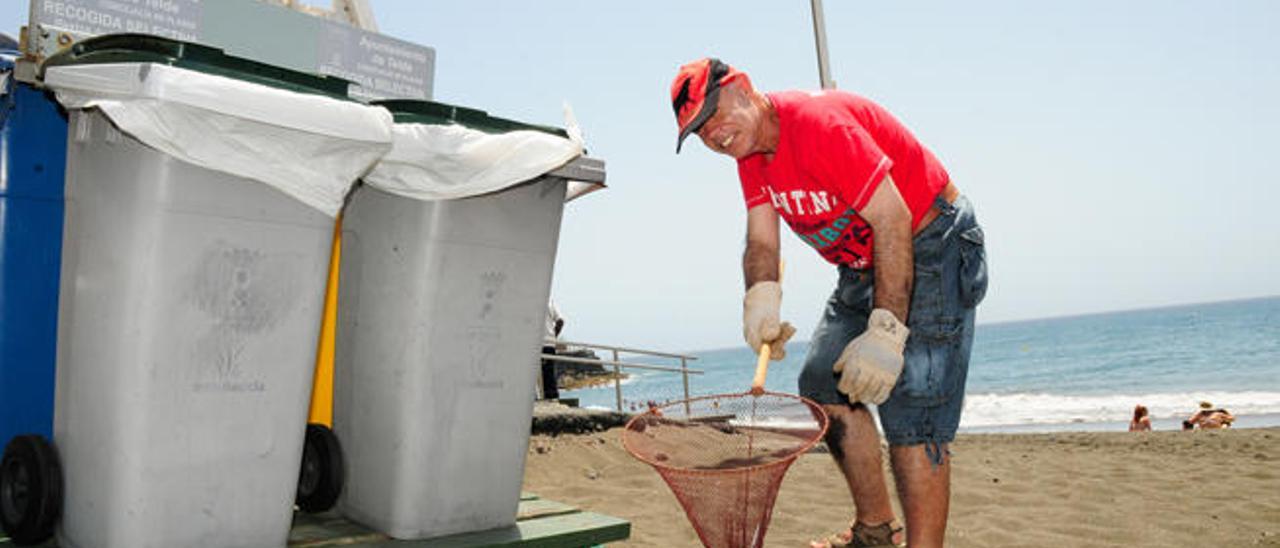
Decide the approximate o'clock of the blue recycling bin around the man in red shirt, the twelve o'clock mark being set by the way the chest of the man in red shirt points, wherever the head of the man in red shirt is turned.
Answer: The blue recycling bin is roughly at 1 o'clock from the man in red shirt.

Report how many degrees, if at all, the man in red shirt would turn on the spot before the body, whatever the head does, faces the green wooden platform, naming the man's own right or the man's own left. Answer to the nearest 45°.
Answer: approximately 45° to the man's own right

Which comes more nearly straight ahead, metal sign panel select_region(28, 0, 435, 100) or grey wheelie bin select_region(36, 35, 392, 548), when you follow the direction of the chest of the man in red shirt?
the grey wheelie bin

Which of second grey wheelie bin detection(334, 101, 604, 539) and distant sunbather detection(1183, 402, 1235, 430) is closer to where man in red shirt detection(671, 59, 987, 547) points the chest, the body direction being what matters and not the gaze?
the second grey wheelie bin

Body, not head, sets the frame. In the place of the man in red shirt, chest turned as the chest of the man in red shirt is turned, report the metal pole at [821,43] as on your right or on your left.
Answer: on your right

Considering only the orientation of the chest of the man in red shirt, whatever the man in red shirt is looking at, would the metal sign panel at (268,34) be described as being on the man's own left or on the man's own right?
on the man's own right

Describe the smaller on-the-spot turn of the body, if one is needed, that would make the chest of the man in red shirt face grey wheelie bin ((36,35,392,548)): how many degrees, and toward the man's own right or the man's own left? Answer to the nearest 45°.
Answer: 0° — they already face it

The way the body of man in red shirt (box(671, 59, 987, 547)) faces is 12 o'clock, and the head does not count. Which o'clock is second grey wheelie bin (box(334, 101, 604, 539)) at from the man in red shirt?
The second grey wheelie bin is roughly at 1 o'clock from the man in red shirt.

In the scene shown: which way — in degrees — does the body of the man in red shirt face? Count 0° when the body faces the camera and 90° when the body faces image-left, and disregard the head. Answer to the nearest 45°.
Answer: approximately 45°

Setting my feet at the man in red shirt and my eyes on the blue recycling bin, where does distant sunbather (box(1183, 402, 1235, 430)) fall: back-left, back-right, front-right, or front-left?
back-right
